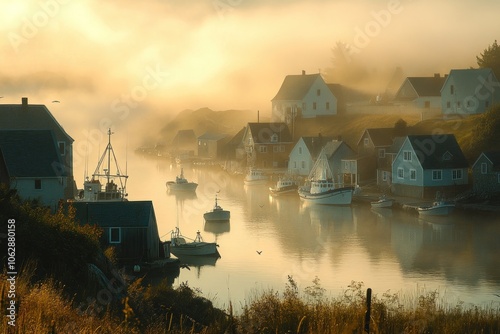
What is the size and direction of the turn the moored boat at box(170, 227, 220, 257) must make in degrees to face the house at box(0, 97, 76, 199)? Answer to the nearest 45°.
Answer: approximately 135° to its left

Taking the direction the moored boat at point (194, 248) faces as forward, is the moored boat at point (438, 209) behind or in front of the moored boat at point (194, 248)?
in front

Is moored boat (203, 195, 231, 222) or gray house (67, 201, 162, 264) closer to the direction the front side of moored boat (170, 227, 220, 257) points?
the moored boat

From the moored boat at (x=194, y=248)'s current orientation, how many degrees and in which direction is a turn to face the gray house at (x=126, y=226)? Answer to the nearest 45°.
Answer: approximately 135° to its right

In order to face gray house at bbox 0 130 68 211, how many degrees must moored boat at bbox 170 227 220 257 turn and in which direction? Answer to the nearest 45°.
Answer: approximately 180°

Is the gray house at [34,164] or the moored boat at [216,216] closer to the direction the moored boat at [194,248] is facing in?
the moored boat

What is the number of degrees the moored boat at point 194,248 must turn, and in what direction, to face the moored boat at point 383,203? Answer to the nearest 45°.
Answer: approximately 45° to its left

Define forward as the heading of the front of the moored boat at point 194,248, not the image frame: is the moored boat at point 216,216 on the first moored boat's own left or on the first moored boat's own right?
on the first moored boat's own left

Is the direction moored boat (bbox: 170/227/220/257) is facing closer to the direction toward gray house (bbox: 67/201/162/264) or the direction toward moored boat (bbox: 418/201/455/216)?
the moored boat

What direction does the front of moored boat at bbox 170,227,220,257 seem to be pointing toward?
to the viewer's right
